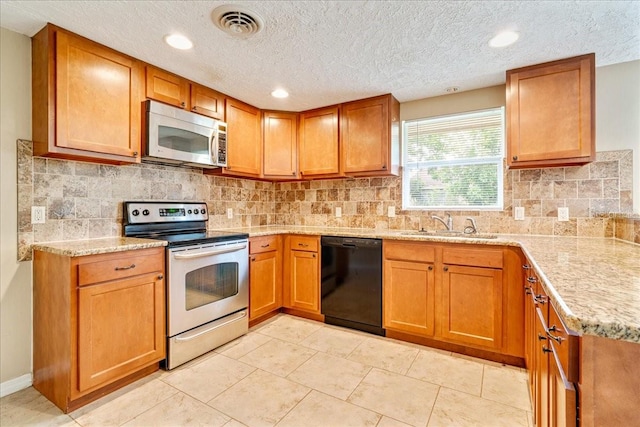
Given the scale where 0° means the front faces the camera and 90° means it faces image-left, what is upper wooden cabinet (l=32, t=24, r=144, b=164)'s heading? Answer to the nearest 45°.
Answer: approximately 315°

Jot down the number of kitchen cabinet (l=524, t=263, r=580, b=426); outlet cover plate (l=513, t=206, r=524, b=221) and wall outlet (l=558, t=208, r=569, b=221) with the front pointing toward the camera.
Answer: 2

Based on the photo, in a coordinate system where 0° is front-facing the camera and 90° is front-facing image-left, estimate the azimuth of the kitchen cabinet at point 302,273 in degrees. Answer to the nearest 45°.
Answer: approximately 45°

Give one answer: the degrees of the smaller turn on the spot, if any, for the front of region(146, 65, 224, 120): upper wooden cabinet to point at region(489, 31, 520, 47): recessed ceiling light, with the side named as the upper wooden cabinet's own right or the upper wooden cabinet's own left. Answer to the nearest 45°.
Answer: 0° — it already faces it

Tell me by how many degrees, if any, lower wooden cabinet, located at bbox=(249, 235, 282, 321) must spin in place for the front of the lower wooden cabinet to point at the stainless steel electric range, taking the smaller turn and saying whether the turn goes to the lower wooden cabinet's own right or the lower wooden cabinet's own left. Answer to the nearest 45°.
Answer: approximately 90° to the lower wooden cabinet's own right

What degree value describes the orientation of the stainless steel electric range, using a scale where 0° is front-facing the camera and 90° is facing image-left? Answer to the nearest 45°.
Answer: approximately 315°

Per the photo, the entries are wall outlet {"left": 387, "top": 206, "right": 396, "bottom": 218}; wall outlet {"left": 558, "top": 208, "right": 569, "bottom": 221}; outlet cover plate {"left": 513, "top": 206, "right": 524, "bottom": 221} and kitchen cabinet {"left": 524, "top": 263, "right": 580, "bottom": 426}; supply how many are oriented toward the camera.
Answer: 3

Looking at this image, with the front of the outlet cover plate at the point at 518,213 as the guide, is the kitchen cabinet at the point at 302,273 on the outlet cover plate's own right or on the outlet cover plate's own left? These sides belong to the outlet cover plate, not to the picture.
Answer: on the outlet cover plate's own right

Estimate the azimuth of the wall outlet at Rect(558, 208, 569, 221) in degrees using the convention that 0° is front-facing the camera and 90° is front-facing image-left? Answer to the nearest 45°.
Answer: approximately 0°

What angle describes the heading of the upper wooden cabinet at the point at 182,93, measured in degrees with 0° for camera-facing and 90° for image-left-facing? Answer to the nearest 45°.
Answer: approximately 315°
